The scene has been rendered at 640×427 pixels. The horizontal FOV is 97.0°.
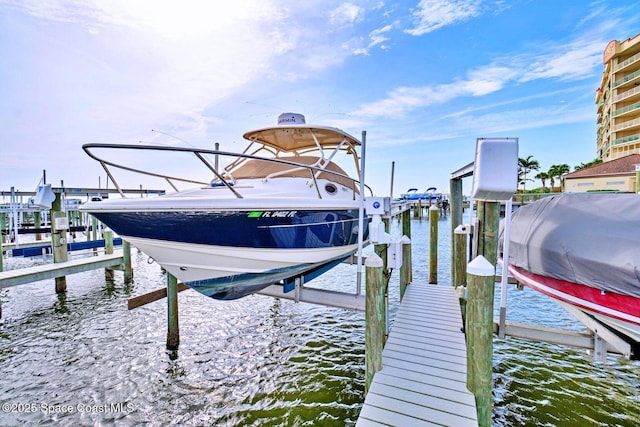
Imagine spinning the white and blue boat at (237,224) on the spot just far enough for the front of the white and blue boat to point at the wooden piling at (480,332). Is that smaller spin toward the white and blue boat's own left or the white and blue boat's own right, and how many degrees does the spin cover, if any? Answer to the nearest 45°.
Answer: approximately 90° to the white and blue boat's own left

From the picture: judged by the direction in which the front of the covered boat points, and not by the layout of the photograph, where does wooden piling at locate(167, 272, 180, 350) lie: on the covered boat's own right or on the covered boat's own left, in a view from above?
on the covered boat's own left

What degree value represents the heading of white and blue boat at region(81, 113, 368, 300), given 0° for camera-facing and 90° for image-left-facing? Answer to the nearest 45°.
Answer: approximately 45°

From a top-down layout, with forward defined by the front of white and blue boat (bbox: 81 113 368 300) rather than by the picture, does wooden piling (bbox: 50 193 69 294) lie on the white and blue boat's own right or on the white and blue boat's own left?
on the white and blue boat's own right
